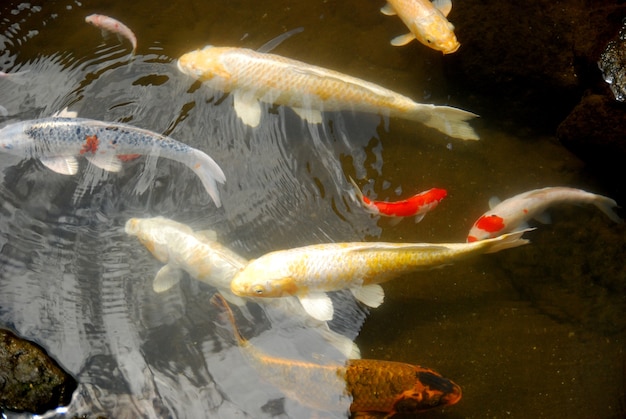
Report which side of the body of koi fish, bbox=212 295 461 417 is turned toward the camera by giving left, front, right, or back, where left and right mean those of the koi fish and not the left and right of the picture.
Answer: right

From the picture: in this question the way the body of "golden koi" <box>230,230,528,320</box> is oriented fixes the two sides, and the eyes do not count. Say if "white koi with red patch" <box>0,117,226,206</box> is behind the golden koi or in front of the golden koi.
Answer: in front

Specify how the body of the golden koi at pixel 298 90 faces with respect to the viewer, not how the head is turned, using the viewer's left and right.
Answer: facing to the left of the viewer

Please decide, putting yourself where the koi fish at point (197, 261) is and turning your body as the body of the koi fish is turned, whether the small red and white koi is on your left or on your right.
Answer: on your right

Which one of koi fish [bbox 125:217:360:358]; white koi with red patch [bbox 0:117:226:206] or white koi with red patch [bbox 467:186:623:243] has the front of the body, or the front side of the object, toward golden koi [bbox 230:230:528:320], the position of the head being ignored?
white koi with red patch [bbox 467:186:623:243]

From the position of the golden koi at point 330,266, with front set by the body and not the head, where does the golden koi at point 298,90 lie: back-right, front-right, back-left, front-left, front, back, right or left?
right

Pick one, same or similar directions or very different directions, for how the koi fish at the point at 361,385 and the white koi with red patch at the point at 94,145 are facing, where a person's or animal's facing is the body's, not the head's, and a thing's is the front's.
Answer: very different directions

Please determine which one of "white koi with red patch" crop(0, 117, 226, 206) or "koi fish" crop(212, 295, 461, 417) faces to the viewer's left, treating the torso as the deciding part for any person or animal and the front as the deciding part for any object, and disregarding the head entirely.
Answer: the white koi with red patch

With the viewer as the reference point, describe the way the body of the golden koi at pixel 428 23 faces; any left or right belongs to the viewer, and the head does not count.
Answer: facing the viewer and to the right of the viewer

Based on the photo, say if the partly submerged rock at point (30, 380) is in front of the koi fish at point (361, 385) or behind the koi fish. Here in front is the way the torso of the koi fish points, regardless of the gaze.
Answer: behind

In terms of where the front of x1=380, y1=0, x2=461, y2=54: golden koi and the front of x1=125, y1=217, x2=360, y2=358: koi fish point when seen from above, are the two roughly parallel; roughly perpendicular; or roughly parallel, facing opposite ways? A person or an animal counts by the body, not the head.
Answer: roughly parallel, facing opposite ways

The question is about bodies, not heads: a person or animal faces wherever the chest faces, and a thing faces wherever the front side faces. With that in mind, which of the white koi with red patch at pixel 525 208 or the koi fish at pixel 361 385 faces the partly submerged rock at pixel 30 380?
the white koi with red patch

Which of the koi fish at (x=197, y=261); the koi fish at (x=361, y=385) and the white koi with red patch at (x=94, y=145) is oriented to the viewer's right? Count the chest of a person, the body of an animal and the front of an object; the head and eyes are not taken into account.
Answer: the koi fish at (x=361, y=385)

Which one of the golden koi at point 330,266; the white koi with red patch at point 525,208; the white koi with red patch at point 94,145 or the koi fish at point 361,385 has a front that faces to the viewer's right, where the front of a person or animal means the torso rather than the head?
the koi fish

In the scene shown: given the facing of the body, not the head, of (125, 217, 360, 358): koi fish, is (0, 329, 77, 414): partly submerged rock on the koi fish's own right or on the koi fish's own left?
on the koi fish's own left

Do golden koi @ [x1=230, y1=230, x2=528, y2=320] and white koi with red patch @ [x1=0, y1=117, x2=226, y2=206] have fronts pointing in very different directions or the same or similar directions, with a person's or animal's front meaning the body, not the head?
same or similar directions
